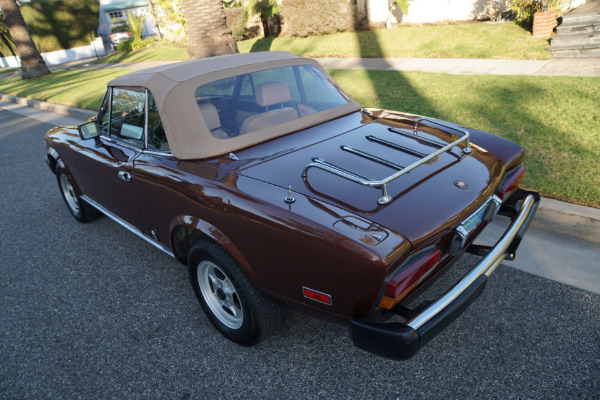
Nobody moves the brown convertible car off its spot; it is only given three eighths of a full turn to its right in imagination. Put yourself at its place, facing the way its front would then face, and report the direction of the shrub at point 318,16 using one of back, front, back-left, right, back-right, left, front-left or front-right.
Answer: left

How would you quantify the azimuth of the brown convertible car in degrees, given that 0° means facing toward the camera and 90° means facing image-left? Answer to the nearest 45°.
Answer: approximately 135°

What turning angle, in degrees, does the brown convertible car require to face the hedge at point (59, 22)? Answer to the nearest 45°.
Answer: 0° — it already faces it

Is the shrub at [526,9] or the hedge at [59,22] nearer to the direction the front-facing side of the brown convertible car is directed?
the hedge

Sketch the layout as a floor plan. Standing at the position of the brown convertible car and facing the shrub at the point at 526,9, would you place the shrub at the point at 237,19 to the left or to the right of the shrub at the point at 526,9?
left

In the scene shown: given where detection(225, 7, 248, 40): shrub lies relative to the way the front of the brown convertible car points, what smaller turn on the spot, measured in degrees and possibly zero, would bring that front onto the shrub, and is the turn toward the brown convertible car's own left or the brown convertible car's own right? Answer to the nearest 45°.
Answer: approximately 45° to the brown convertible car's own right

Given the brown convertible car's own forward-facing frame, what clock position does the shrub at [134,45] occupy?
The shrub is roughly at 1 o'clock from the brown convertible car.

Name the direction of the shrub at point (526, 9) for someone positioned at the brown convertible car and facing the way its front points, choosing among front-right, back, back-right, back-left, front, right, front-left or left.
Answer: right
